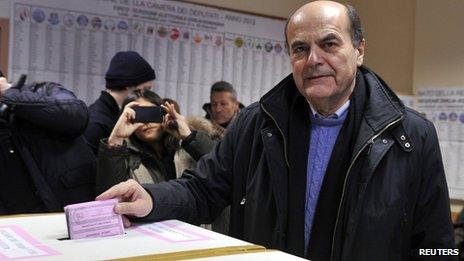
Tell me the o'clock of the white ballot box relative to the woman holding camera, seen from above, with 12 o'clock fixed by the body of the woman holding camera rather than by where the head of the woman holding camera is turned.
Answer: The white ballot box is roughly at 12 o'clock from the woman holding camera.

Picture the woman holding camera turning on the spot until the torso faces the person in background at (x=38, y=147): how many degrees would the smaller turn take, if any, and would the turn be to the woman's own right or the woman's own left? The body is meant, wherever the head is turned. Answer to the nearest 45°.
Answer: approximately 45° to the woman's own right
